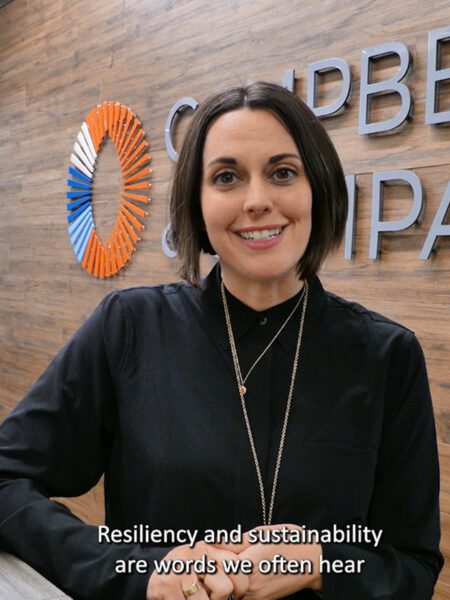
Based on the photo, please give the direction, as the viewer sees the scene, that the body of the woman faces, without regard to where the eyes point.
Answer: toward the camera

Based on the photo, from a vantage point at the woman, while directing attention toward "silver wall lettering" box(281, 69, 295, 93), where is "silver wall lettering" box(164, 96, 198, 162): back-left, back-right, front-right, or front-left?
front-left

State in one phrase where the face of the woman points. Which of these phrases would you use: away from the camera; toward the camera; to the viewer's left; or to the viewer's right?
toward the camera

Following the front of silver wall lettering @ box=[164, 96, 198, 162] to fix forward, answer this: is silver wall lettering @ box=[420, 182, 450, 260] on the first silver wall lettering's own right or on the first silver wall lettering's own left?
on the first silver wall lettering's own left

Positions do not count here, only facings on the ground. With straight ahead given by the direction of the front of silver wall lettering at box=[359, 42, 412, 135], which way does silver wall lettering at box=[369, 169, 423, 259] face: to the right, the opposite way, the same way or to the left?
the same way

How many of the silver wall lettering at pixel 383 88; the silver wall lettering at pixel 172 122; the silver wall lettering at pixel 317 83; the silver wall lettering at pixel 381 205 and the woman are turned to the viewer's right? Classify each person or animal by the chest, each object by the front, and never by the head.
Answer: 0

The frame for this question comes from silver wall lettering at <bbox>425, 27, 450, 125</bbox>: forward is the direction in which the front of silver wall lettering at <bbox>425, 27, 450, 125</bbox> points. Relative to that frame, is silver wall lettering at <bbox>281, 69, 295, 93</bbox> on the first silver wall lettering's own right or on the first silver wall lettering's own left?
on the first silver wall lettering's own right

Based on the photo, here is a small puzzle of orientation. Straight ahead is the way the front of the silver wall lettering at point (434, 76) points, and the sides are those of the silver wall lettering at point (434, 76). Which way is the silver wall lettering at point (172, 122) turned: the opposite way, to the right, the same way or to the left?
the same way

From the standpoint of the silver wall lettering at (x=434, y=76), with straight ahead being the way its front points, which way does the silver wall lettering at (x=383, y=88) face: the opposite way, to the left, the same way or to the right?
the same way

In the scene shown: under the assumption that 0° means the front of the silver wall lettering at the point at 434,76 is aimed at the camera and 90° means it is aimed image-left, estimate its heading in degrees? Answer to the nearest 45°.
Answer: approximately 45°

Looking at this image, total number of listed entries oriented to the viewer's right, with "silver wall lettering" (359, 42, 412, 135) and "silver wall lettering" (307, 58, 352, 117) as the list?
0

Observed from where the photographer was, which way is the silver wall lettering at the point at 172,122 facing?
facing the viewer and to the left of the viewer

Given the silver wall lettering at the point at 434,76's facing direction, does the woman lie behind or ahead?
ahead
